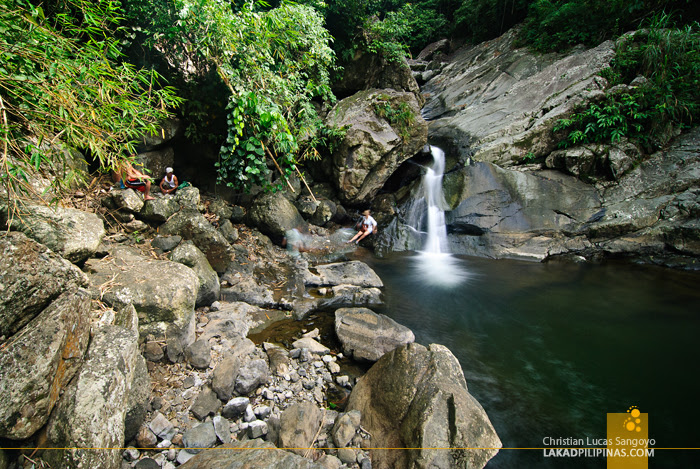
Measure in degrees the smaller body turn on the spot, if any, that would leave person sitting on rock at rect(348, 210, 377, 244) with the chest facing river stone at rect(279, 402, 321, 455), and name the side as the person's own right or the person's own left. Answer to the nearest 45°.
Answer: approximately 45° to the person's own left

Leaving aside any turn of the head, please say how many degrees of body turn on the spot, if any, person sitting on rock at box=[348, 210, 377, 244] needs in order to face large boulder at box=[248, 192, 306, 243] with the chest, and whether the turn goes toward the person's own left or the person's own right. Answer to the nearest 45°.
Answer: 0° — they already face it

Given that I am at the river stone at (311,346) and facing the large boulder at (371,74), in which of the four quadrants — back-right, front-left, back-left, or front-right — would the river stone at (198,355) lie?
back-left

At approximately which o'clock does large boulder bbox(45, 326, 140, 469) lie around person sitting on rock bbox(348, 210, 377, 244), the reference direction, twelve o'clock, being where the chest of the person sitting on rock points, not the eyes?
The large boulder is roughly at 11 o'clock from the person sitting on rock.

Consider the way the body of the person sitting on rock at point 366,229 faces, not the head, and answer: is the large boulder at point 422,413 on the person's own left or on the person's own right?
on the person's own left

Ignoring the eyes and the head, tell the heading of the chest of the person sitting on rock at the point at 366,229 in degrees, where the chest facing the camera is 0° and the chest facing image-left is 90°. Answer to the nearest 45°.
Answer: approximately 45°

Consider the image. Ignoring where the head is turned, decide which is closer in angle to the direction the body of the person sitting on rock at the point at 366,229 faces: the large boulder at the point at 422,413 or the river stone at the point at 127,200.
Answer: the river stone
